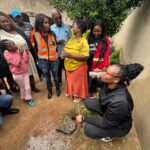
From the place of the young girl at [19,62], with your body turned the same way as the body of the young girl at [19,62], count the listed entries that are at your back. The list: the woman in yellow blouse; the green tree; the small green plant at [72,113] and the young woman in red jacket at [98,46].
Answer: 0

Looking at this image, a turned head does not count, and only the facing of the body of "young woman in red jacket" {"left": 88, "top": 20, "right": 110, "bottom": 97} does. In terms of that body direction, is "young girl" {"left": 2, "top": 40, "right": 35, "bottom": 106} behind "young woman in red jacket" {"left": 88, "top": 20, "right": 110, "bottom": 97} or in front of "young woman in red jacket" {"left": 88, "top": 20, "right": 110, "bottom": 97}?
in front

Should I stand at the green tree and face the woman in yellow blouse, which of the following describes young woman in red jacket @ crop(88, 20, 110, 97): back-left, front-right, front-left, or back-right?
front-left

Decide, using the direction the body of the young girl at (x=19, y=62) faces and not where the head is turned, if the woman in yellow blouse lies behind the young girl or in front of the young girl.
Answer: in front

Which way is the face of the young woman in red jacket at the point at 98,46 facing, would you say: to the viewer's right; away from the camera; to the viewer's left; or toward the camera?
toward the camera

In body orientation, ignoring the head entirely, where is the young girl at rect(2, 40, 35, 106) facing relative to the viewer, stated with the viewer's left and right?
facing the viewer and to the right of the viewer

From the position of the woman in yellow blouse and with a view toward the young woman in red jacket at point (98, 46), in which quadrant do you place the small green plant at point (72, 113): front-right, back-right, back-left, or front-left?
back-right

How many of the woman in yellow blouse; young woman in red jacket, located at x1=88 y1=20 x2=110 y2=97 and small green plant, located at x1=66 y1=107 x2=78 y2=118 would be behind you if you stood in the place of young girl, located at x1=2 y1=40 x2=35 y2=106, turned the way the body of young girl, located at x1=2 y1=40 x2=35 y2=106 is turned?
0

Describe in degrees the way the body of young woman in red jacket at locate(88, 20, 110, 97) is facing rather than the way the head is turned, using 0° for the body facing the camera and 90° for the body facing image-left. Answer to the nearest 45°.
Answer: approximately 45°

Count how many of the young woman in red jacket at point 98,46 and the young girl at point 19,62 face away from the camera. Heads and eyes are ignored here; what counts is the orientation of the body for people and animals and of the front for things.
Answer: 0

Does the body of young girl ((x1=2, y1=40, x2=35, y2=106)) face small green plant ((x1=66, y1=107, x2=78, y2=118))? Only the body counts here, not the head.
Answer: yes

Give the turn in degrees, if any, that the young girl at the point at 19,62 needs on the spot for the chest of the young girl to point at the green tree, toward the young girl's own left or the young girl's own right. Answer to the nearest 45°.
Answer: approximately 45° to the young girl's own left

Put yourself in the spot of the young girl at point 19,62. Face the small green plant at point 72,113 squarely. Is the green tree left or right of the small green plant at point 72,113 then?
left
